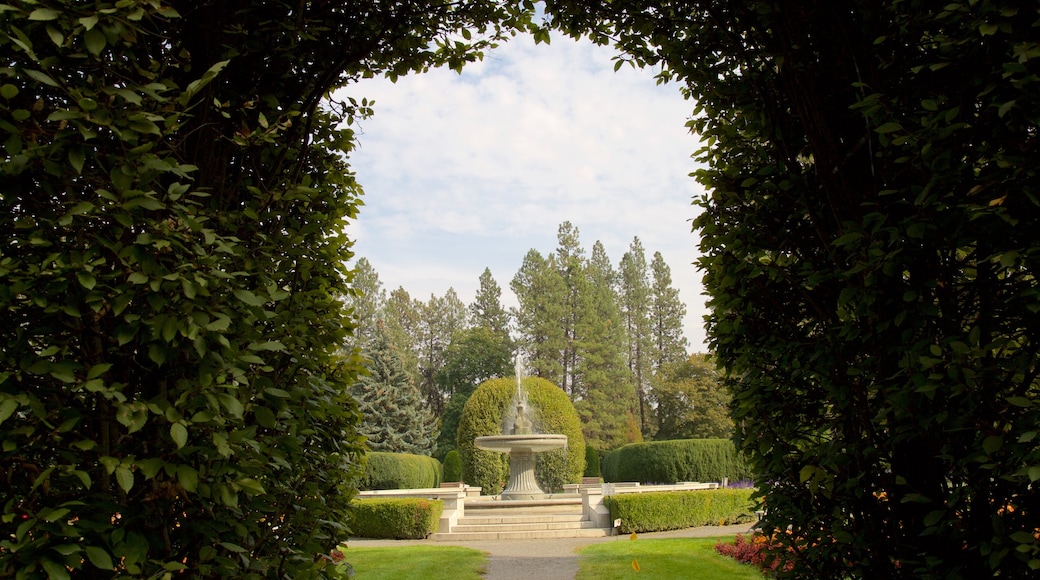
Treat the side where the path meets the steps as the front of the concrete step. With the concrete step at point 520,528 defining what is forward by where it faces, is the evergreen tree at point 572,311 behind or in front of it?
behind

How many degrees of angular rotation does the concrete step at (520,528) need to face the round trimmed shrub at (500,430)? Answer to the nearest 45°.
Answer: approximately 180°

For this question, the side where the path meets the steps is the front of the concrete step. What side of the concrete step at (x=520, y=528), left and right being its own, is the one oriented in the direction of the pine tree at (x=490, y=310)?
back

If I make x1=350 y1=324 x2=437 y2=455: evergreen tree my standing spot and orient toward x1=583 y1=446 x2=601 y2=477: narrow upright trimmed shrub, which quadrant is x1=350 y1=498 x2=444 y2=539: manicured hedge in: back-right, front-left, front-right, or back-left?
front-right

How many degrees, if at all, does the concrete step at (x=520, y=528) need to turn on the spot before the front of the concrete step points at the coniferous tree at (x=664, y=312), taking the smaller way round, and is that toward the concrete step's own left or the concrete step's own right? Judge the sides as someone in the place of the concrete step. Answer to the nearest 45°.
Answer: approximately 180°

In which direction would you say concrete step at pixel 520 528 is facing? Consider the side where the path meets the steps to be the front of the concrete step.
toward the camera

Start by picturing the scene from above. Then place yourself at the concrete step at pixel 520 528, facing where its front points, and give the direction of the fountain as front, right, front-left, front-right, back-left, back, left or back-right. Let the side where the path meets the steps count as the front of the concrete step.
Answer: back

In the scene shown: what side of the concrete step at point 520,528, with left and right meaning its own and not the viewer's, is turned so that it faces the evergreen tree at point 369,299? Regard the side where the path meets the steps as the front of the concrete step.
back

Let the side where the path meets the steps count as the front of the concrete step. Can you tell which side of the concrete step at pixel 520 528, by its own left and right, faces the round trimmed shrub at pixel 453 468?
back

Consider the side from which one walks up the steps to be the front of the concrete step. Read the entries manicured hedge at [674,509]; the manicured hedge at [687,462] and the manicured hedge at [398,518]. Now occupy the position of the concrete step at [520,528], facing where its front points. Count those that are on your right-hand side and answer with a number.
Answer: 1

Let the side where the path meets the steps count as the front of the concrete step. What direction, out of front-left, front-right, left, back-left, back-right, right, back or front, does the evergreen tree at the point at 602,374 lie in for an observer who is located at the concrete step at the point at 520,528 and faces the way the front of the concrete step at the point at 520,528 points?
back

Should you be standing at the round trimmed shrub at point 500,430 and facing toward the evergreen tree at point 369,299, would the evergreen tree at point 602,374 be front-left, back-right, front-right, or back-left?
front-right
